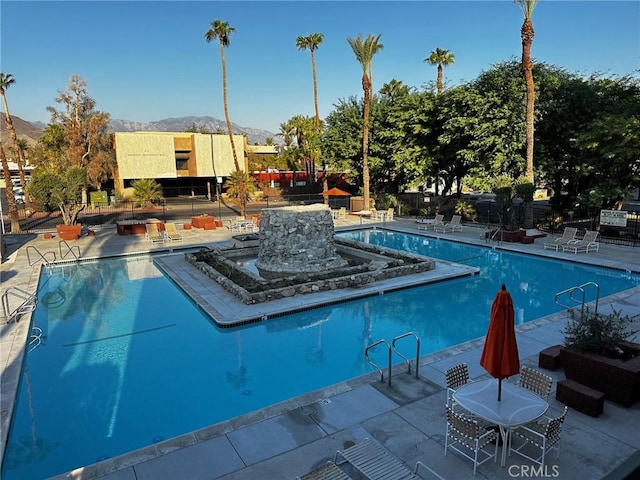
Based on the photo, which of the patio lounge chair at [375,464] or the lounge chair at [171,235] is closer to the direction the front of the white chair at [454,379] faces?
the patio lounge chair

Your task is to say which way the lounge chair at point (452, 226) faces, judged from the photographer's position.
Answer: facing the viewer and to the left of the viewer

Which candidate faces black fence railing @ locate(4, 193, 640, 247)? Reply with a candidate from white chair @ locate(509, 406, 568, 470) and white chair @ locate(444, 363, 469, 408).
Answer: white chair @ locate(509, 406, 568, 470)

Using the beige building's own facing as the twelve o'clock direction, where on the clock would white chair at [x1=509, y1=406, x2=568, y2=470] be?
The white chair is roughly at 12 o'clock from the beige building.

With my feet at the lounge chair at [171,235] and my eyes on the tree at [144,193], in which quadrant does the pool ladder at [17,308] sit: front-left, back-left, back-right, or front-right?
back-left

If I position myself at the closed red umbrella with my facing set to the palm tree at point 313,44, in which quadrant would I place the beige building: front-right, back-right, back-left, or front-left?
front-left

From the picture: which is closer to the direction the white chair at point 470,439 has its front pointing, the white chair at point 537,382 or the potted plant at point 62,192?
the white chair

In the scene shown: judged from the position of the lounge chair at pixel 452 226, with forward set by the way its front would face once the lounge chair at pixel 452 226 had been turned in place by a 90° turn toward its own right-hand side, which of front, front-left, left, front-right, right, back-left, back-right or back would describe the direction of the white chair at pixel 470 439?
back-left

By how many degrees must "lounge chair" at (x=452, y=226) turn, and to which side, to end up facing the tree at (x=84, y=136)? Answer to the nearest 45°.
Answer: approximately 45° to its right

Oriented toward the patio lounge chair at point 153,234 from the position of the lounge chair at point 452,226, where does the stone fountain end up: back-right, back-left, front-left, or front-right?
front-left

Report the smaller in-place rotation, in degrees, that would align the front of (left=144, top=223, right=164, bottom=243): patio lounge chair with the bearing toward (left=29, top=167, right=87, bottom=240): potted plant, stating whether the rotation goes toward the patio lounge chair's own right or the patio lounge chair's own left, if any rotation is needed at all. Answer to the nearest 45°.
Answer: approximately 135° to the patio lounge chair's own right

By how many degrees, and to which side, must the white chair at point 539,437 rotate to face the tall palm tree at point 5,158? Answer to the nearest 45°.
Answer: approximately 45° to its left

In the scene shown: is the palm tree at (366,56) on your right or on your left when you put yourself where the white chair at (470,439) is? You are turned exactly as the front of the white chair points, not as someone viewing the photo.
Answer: on your left

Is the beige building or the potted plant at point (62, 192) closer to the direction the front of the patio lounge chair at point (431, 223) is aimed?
the potted plant

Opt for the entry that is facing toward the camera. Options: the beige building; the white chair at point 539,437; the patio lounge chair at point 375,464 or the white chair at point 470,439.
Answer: the beige building

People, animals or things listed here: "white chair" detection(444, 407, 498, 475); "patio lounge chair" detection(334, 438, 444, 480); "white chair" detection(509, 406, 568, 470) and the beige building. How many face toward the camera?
1

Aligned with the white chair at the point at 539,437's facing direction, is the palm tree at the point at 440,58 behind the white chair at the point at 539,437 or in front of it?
in front

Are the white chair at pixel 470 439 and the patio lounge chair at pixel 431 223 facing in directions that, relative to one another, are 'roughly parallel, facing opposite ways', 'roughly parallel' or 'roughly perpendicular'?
roughly parallel, facing opposite ways

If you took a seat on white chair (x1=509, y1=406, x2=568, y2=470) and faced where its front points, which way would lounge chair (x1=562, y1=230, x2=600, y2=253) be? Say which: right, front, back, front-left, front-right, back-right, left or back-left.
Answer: front-right

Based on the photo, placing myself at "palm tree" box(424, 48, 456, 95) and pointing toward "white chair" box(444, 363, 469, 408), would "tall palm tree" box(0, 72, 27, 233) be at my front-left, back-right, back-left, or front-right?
front-right
